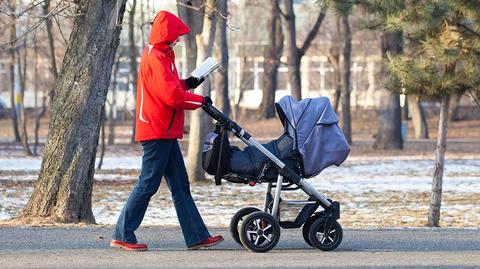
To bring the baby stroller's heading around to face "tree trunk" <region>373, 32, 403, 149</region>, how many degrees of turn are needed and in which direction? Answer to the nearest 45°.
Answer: approximately 90° to its left

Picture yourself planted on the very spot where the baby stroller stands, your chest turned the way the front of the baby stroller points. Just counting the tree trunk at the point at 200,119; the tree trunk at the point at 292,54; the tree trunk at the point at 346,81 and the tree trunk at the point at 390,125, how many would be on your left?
4

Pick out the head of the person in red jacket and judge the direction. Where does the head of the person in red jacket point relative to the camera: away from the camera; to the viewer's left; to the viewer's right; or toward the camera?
to the viewer's right

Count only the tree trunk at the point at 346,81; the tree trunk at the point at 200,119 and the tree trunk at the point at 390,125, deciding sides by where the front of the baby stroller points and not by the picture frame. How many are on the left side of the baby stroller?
3

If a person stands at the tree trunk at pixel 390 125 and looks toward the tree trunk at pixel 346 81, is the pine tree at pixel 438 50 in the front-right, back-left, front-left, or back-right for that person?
back-left

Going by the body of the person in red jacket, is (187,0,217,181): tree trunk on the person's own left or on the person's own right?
on the person's own left

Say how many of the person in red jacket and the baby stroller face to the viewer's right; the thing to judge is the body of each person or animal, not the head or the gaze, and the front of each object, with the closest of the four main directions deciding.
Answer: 2

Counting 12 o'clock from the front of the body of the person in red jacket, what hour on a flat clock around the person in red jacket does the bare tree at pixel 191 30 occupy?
The bare tree is roughly at 9 o'clock from the person in red jacket.

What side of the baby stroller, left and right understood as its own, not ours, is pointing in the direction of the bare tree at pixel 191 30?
left

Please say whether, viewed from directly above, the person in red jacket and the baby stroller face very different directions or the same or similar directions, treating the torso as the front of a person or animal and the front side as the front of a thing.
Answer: same or similar directions

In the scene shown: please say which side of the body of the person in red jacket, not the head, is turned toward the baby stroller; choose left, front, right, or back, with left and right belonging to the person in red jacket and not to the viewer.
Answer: front

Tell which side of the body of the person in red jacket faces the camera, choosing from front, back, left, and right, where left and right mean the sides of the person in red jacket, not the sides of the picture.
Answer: right

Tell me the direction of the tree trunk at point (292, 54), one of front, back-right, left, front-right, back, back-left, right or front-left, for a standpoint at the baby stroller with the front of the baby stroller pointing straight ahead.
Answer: left

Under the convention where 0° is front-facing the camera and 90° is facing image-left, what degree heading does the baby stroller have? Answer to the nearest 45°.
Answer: approximately 270°
